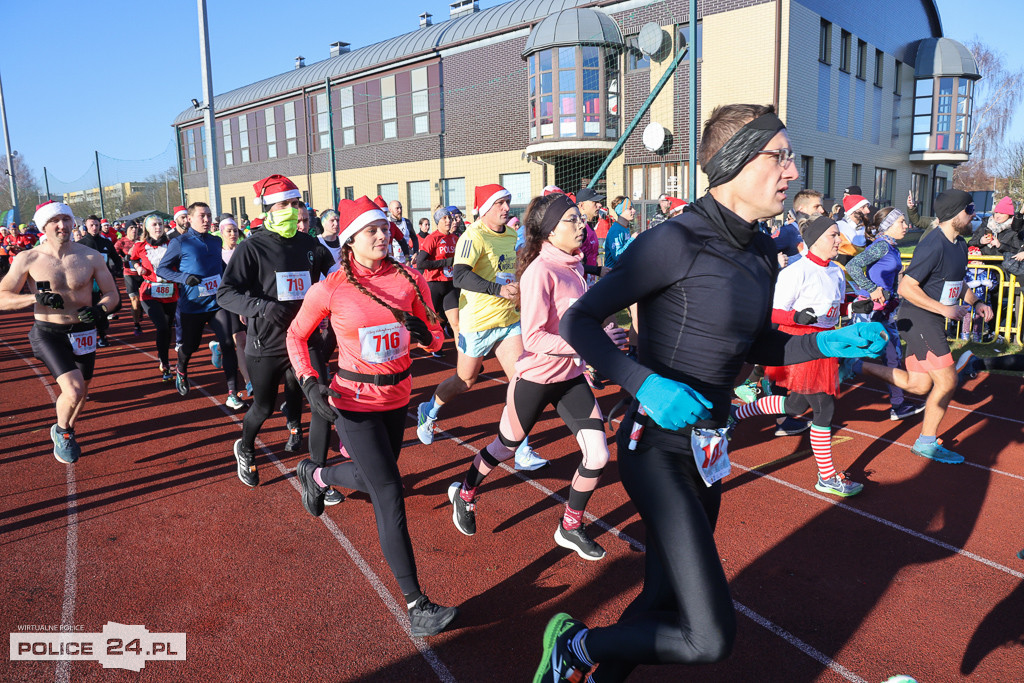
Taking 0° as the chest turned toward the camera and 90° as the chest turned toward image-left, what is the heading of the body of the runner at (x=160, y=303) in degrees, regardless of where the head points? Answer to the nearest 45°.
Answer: approximately 315°
